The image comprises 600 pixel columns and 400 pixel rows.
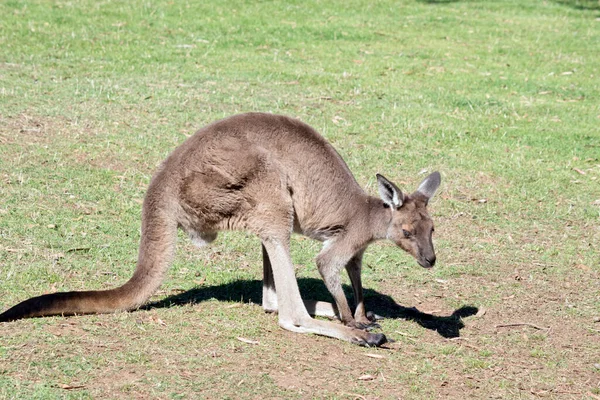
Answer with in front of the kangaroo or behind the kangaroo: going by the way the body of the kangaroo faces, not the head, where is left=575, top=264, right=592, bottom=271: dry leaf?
in front

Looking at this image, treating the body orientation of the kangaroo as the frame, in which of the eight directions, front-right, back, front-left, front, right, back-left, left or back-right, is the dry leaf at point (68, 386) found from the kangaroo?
back-right

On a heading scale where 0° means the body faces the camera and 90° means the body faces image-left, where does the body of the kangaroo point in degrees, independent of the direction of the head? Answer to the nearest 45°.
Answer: approximately 270°
